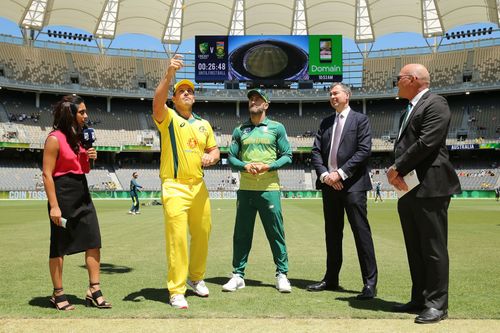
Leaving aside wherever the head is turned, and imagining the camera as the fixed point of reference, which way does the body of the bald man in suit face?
to the viewer's left

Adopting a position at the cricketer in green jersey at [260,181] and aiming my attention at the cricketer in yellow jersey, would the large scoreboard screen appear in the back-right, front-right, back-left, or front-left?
back-right

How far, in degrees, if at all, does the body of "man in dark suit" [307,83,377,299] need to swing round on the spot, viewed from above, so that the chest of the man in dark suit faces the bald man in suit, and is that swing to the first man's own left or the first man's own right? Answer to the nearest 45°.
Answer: approximately 90° to the first man's own left

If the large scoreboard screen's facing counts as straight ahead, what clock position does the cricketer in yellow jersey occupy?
The cricketer in yellow jersey is roughly at 12 o'clock from the large scoreboard screen.

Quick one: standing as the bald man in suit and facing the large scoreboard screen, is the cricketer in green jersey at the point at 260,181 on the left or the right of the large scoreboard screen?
left

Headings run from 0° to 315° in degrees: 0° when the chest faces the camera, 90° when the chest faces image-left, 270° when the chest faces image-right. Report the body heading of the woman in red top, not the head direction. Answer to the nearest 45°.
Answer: approximately 315°

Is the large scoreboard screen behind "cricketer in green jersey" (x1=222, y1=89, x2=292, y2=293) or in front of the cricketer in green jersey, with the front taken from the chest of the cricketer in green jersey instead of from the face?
behind
